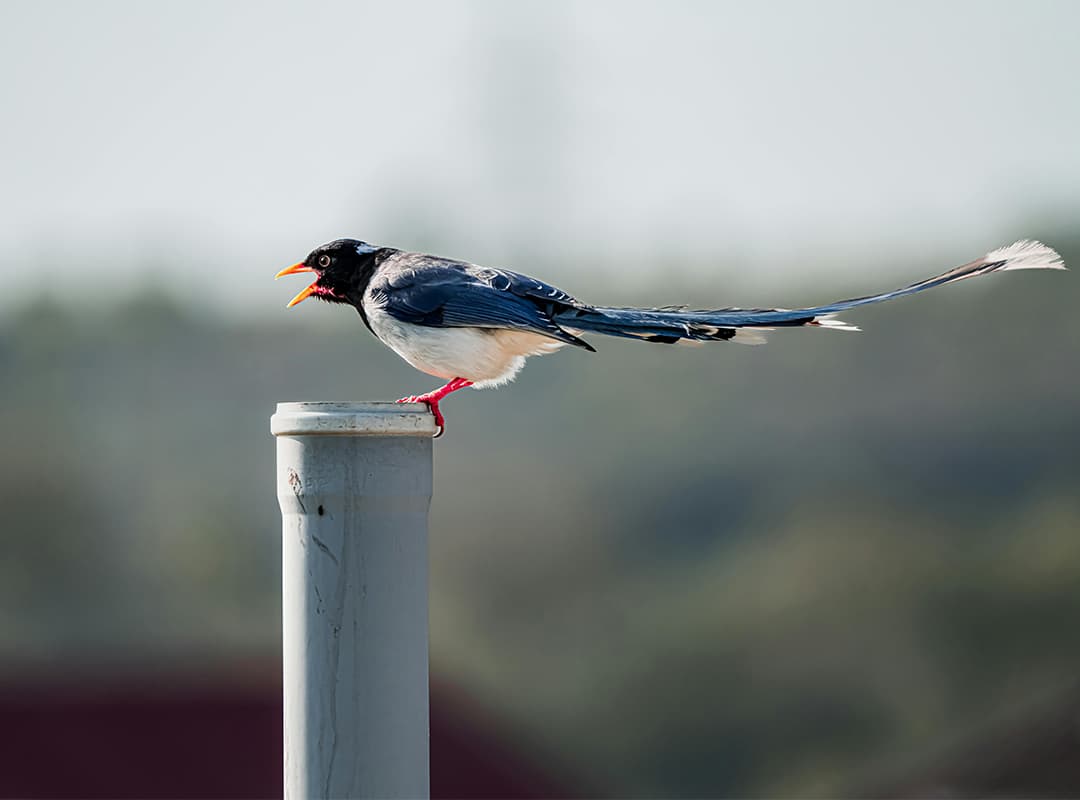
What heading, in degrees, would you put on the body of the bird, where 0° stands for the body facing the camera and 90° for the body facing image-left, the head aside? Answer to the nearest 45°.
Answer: approximately 90°
